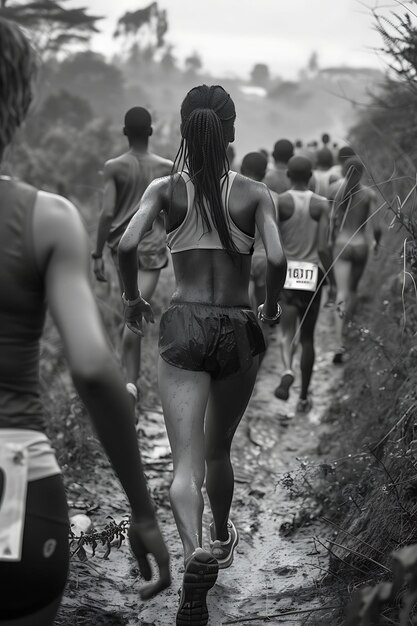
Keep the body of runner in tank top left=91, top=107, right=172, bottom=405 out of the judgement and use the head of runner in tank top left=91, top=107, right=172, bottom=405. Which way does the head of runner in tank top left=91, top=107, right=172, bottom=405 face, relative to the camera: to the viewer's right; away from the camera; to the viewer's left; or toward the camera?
away from the camera

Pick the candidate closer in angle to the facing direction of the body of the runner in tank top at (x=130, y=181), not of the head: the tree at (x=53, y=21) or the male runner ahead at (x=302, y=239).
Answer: the tree

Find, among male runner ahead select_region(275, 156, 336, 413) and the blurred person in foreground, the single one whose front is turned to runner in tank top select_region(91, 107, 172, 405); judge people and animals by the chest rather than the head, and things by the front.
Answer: the blurred person in foreground

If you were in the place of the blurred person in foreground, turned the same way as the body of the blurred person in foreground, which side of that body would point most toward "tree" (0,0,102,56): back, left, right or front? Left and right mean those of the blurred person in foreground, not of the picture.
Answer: front

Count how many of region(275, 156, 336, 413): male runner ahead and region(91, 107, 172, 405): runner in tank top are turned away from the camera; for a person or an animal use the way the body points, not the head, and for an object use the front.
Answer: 2

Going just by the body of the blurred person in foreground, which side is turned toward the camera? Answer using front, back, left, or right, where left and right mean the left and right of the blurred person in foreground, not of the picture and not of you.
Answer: back

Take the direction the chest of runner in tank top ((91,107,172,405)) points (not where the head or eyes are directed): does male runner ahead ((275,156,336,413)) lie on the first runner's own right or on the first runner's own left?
on the first runner's own right

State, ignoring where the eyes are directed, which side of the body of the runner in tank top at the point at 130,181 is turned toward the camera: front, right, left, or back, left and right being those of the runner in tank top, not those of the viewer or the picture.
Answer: back

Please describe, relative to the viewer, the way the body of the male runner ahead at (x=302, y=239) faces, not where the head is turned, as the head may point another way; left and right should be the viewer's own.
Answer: facing away from the viewer

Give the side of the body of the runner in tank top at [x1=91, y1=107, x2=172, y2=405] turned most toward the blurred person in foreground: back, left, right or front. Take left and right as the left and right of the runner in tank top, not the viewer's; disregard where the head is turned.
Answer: back

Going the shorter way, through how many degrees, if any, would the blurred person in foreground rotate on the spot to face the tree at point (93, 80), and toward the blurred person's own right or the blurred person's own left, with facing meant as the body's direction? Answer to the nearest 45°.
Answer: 0° — they already face it

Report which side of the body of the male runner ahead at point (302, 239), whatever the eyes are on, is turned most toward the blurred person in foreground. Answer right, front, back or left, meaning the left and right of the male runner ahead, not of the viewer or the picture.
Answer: back

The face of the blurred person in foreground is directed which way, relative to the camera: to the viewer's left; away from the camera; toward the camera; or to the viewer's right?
away from the camera
